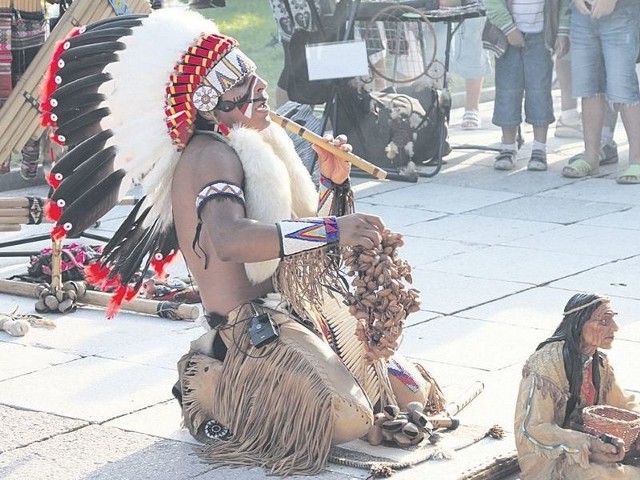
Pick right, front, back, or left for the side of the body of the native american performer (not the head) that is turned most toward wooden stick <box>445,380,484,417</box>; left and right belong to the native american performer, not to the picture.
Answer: front

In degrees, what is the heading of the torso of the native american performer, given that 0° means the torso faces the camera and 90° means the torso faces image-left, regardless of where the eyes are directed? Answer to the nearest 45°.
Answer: approximately 270°

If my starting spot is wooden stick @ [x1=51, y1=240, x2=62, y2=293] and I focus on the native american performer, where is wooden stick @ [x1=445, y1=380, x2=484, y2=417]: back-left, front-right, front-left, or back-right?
front-left

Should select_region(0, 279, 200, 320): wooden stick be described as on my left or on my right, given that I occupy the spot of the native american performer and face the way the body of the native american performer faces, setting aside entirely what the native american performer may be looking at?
on my left

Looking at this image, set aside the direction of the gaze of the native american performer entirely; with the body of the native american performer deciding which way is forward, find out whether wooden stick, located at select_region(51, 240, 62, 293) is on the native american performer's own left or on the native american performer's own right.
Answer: on the native american performer's own left
